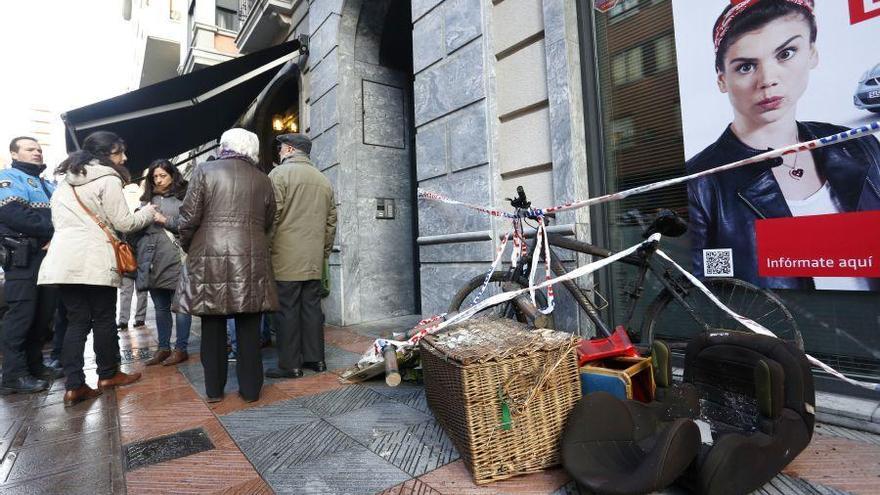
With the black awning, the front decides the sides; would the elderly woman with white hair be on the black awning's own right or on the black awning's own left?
on the black awning's own left

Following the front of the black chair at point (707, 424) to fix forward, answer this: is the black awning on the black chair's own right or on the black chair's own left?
on the black chair's own right

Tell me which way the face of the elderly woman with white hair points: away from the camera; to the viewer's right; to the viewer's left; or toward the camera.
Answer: away from the camera

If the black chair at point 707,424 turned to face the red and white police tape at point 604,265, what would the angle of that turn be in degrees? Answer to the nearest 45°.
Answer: approximately 90° to its right

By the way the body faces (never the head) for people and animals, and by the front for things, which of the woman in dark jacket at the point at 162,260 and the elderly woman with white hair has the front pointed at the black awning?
the elderly woman with white hair

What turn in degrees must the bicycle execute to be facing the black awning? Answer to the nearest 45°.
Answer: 0° — it already faces it

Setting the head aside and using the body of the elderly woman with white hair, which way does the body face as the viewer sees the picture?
away from the camera

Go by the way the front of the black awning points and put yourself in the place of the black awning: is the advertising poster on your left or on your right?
on your left
